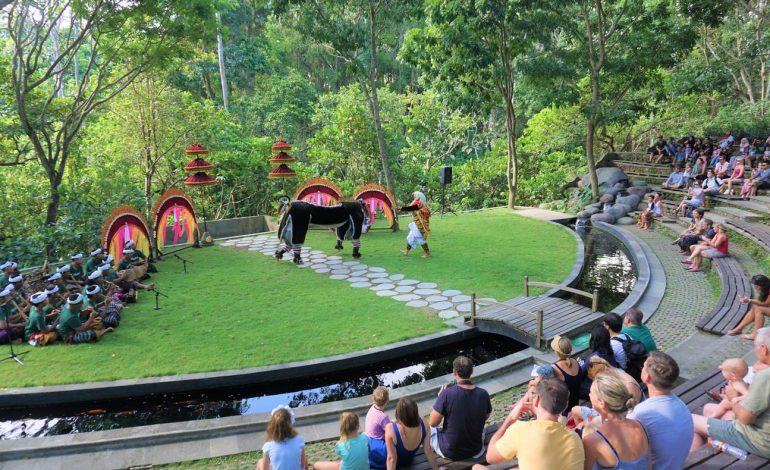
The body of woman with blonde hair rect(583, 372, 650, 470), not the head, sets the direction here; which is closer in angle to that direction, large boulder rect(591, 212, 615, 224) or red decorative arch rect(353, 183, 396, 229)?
the red decorative arch

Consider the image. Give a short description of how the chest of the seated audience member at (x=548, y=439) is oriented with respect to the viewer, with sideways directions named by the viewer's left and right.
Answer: facing away from the viewer and to the left of the viewer

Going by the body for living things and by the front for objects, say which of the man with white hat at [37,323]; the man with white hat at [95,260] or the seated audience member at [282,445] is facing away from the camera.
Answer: the seated audience member

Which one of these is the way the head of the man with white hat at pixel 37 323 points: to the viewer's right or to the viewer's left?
to the viewer's right

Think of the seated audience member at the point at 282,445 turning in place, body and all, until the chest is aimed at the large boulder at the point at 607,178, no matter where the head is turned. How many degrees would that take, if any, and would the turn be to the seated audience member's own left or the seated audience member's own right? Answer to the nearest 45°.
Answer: approximately 45° to the seated audience member's own right

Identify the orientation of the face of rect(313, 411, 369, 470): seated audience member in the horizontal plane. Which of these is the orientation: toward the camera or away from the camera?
away from the camera

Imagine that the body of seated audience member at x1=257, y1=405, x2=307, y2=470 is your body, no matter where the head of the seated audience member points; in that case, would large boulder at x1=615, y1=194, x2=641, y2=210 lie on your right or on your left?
on your right

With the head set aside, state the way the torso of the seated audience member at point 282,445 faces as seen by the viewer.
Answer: away from the camera

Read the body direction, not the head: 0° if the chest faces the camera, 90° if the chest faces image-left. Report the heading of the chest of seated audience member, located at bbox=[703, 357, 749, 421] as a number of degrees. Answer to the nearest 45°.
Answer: approximately 90°

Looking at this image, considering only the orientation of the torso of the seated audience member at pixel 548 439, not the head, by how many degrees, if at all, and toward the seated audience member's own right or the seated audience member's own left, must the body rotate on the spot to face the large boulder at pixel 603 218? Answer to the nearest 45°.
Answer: approximately 45° to the seated audience member's own right

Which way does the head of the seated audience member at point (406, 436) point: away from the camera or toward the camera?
away from the camera

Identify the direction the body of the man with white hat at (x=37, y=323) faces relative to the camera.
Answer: to the viewer's right
